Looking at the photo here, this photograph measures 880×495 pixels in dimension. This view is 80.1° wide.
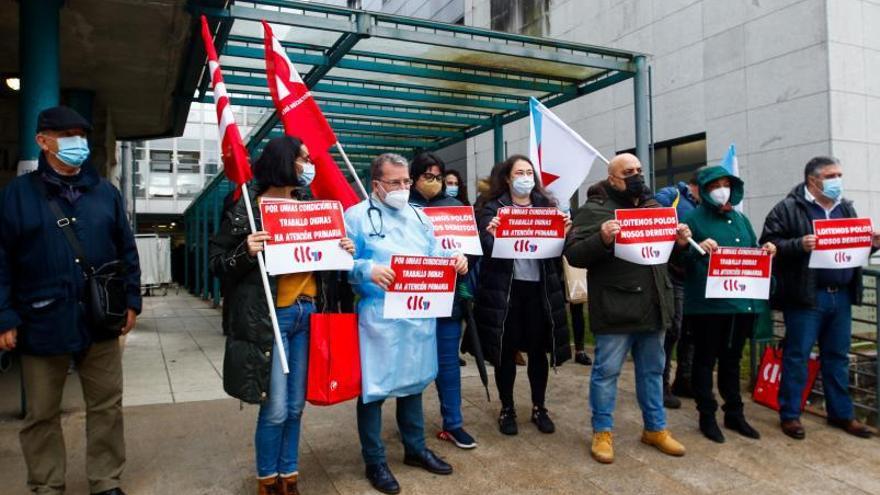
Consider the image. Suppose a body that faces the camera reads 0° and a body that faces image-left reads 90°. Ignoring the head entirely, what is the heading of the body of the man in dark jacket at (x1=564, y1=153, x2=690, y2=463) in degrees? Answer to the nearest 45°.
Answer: approximately 315°

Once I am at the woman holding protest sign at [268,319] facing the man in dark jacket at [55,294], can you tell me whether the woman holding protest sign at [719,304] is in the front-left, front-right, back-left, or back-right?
back-right

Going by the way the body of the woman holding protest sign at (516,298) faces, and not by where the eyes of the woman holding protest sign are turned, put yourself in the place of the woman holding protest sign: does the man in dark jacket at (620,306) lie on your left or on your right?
on your left

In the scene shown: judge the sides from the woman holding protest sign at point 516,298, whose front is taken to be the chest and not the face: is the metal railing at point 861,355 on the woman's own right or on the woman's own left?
on the woman's own left

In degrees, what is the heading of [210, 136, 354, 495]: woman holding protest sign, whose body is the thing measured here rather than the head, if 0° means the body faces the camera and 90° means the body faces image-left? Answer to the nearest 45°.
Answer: approximately 315°

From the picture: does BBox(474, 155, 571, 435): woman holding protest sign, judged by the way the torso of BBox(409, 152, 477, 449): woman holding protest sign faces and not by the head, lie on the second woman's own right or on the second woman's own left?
on the second woman's own left

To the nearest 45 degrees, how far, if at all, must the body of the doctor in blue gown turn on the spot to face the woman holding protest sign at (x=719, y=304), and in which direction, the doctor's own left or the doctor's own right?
approximately 45° to the doctor's own left

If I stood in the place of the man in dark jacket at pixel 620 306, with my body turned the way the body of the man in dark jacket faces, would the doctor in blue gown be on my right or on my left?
on my right

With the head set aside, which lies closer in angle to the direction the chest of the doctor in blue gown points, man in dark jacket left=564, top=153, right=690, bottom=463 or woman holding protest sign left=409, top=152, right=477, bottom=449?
the man in dark jacket

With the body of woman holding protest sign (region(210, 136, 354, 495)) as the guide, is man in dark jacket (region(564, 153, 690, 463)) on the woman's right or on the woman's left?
on the woman's left

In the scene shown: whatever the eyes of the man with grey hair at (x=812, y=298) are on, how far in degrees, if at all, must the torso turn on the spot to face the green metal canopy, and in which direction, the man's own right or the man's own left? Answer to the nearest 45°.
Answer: approximately 135° to the man's own right
